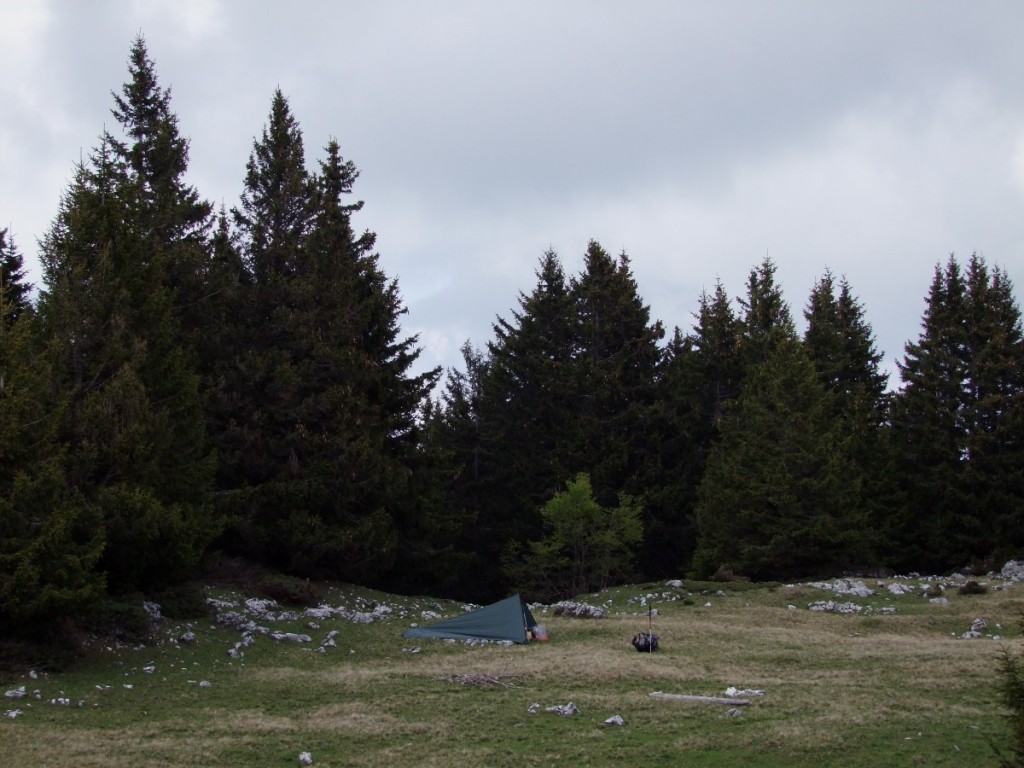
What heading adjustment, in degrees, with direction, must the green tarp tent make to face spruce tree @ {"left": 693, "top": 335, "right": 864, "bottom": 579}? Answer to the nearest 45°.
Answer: approximately 45° to its left

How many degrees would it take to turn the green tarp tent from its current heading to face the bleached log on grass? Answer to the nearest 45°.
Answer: approximately 90° to its right

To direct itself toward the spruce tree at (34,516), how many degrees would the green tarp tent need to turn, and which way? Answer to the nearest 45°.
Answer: approximately 135° to its right

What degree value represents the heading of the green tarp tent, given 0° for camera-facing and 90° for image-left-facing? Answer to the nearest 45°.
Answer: approximately 270°

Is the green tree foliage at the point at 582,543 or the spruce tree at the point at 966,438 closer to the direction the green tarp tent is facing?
the spruce tree

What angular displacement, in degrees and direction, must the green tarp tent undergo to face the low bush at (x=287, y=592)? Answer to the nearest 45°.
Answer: approximately 135° to its left

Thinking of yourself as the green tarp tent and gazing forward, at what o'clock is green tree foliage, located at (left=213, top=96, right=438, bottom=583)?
The green tree foliage is roughly at 8 o'clock from the green tarp tent.

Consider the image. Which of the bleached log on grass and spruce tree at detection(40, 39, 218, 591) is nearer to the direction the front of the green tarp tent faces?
the bleached log on grass

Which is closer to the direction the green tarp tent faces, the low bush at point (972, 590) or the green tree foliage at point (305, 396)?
the low bush

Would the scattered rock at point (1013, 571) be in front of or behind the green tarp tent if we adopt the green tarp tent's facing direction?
in front

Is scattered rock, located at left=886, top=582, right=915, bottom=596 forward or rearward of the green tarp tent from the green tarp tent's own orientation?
forward

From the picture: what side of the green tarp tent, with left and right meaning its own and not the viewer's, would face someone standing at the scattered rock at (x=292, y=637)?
back
